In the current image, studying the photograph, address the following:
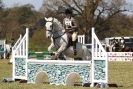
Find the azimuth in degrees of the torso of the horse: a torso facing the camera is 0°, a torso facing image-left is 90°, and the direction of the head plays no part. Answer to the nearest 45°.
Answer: approximately 45°
